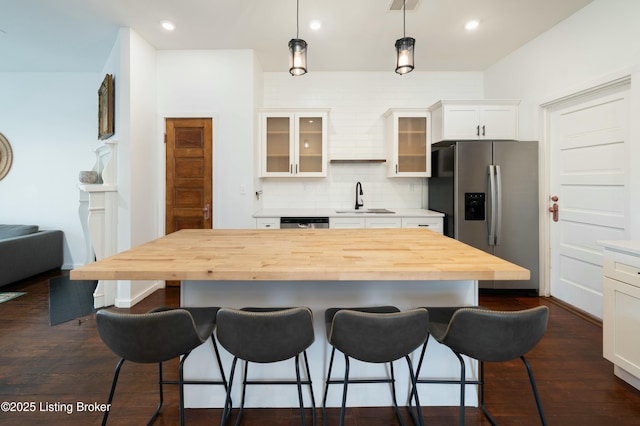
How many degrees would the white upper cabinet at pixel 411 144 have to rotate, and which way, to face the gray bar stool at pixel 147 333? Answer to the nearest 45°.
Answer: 0° — it already faces it

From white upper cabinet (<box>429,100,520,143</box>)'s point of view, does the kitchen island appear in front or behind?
in front

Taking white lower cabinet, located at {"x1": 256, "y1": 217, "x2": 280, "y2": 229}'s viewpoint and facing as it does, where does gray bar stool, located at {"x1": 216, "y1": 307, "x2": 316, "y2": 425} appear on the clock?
The gray bar stool is roughly at 12 o'clock from the white lower cabinet.

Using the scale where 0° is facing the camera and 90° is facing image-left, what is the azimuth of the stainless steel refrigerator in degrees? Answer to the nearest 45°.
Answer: approximately 0°

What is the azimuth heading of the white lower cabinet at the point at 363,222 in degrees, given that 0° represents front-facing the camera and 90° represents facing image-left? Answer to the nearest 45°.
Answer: approximately 0°
